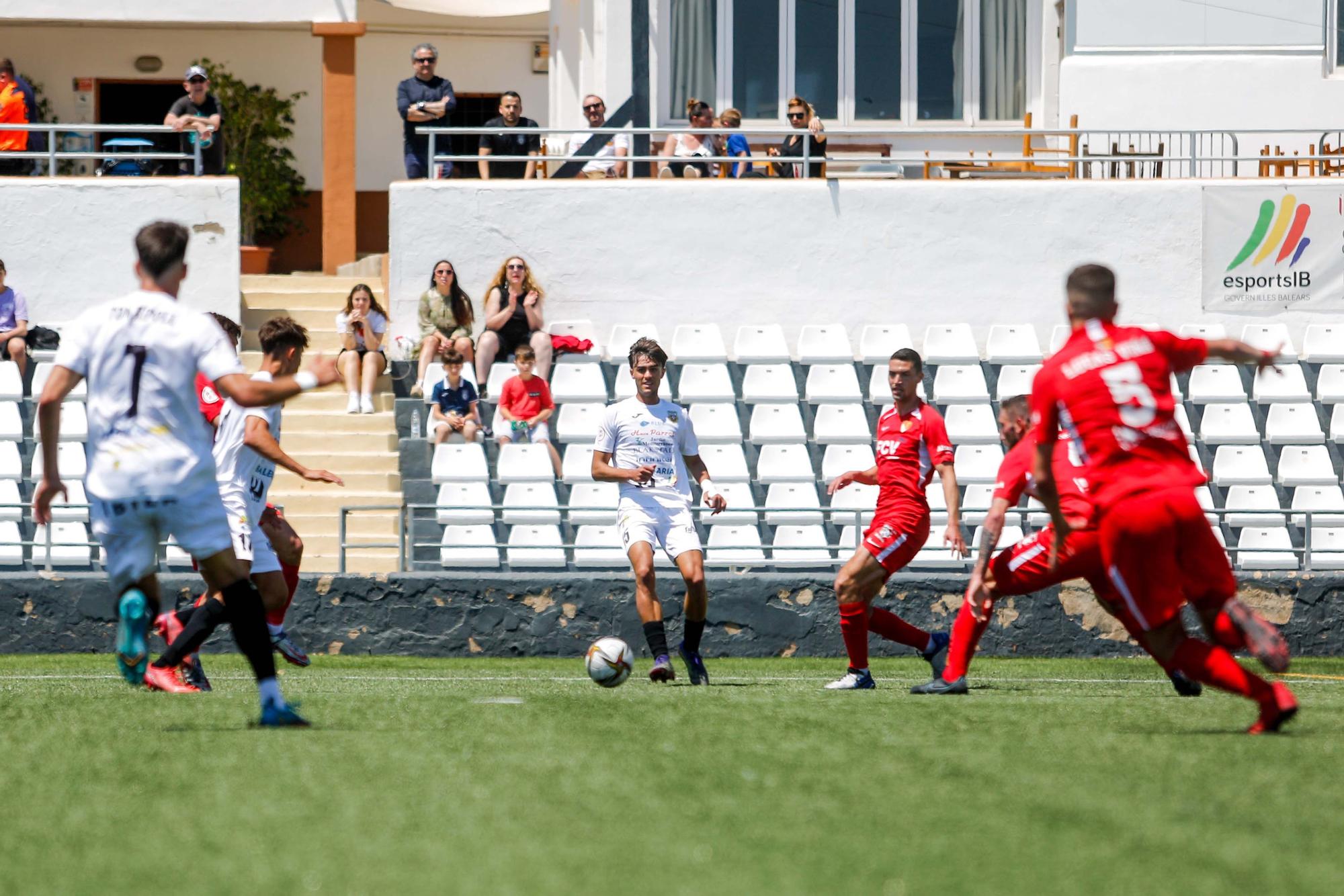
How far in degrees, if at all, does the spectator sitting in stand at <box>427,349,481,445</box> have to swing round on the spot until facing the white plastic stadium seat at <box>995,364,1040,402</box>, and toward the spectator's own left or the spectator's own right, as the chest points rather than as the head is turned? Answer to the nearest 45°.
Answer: approximately 90° to the spectator's own left

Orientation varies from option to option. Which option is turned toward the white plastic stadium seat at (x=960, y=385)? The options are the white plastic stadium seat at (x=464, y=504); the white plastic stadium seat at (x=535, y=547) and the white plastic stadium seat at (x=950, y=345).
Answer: the white plastic stadium seat at (x=950, y=345)

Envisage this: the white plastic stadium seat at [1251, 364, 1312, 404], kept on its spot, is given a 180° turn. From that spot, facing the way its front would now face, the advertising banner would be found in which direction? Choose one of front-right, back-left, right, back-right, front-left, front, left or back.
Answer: front

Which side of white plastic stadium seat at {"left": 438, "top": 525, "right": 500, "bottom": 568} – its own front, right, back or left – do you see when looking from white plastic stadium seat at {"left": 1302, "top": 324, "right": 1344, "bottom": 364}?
left

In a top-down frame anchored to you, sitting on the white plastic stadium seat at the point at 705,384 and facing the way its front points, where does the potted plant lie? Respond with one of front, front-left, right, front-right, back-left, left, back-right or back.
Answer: back-right

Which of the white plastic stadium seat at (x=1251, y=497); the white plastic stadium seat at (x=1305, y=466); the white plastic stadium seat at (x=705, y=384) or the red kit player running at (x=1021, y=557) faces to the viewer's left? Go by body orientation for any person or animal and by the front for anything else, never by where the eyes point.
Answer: the red kit player running

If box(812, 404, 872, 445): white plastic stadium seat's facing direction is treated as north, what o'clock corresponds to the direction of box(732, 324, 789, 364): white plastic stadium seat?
box(732, 324, 789, 364): white plastic stadium seat is roughly at 5 o'clock from box(812, 404, 872, 445): white plastic stadium seat.

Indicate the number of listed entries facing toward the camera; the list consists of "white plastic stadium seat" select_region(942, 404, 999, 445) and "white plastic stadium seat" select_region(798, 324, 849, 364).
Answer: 2

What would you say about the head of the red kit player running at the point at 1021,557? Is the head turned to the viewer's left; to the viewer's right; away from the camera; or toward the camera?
to the viewer's left

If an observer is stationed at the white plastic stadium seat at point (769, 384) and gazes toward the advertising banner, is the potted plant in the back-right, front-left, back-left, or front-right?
back-left
